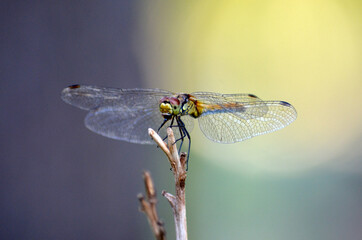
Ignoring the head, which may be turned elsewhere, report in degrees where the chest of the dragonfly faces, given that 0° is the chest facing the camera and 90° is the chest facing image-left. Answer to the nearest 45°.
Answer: approximately 45°
